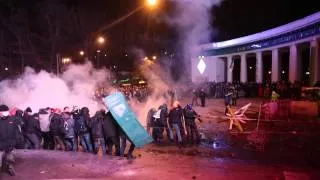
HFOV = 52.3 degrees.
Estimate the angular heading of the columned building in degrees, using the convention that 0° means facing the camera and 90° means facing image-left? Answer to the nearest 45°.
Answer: approximately 45°

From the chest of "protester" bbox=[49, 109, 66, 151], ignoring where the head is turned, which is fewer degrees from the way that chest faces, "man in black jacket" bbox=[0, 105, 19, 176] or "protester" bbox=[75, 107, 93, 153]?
the protester

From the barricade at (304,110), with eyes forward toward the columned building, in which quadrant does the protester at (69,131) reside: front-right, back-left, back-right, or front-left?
back-left

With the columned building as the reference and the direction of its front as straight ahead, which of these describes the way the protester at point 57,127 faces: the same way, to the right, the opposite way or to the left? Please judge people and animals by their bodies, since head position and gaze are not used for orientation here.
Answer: the opposite way

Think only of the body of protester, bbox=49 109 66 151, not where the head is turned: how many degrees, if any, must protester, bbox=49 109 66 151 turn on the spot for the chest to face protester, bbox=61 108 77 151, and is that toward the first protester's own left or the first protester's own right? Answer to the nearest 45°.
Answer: approximately 45° to the first protester's own right

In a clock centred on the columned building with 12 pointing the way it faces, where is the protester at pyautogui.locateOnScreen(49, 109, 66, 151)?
The protester is roughly at 11 o'clock from the columned building.

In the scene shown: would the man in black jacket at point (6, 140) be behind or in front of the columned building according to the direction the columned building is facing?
in front

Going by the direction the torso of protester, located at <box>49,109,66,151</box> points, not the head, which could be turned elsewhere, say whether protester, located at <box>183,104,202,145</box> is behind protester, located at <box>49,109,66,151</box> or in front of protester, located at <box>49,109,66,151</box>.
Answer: in front

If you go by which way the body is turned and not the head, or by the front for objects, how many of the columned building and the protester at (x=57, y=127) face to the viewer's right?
1

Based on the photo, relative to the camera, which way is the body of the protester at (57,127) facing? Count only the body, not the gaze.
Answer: to the viewer's right

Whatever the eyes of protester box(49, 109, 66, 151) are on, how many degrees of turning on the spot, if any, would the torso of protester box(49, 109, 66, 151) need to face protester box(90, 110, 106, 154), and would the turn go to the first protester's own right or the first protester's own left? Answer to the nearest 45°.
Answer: approximately 45° to the first protester's own right

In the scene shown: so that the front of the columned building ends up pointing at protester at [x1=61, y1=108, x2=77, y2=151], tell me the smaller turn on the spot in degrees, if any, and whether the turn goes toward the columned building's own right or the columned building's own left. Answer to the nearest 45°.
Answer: approximately 45° to the columned building's own left
